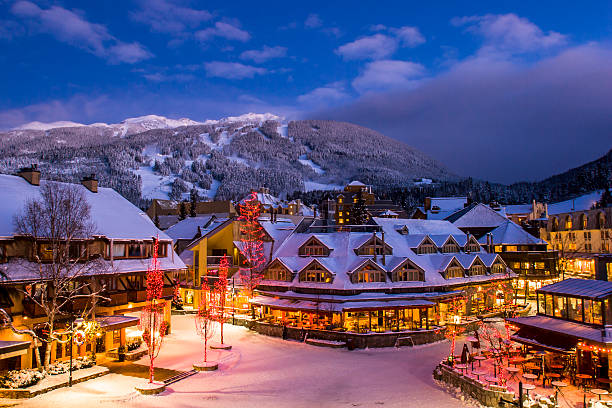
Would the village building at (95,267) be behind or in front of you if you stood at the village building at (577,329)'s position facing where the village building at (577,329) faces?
in front

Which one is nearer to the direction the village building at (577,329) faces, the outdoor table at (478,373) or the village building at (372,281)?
the outdoor table

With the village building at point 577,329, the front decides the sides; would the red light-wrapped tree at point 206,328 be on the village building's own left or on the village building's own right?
on the village building's own right

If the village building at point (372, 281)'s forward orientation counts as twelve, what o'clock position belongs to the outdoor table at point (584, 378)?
The outdoor table is roughly at 11 o'clock from the village building.

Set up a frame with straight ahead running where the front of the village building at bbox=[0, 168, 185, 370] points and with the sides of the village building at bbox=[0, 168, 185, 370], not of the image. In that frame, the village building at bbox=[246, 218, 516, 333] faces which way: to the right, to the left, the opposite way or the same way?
to the right

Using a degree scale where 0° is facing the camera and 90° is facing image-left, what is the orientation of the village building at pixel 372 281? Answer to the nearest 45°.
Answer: approximately 0°

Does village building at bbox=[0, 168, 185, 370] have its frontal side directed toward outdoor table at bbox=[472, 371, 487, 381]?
yes

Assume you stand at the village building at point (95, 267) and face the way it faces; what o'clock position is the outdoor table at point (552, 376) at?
The outdoor table is roughly at 12 o'clock from the village building.
